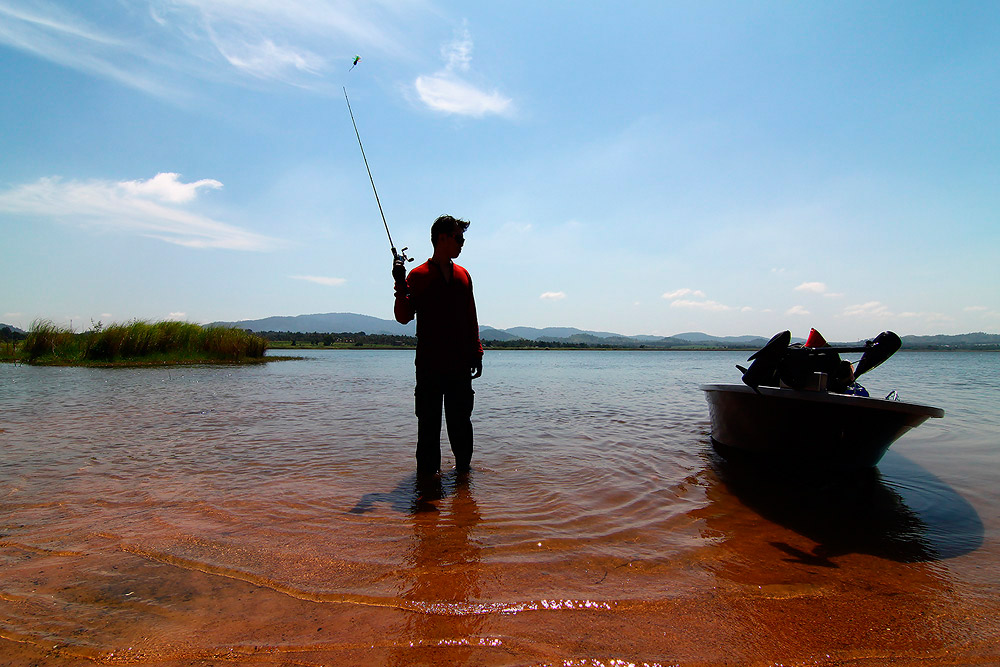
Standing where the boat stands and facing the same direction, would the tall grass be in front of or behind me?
behind

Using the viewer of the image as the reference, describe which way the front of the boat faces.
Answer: facing the viewer and to the right of the viewer
